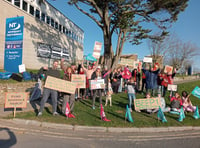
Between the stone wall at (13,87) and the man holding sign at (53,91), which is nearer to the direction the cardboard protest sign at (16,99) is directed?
the man holding sign

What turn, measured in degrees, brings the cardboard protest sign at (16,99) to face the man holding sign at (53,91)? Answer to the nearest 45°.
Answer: approximately 45° to its left

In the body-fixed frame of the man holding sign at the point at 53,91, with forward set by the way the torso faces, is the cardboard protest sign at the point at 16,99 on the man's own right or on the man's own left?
on the man's own right

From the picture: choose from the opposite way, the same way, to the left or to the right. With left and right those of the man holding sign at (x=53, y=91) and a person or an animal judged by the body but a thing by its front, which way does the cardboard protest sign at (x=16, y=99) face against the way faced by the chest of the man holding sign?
the same way

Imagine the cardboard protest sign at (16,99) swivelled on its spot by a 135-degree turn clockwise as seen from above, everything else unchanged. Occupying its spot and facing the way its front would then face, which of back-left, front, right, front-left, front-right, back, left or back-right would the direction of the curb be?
back

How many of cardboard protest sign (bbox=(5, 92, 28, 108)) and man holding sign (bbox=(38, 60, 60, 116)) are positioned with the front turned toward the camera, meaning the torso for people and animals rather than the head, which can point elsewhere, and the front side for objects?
2

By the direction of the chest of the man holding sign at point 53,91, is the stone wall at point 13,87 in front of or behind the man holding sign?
behind

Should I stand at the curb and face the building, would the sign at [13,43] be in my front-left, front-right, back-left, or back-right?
front-left

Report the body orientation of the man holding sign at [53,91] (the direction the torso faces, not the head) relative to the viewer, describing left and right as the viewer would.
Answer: facing the viewer

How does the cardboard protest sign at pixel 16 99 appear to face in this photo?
toward the camera

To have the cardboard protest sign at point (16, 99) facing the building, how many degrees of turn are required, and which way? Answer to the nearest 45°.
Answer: approximately 180°

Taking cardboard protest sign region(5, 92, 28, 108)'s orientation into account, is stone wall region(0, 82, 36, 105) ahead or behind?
behind

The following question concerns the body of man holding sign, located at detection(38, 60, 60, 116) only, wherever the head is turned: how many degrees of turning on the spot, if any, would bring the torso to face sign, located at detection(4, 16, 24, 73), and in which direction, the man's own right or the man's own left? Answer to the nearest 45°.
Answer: approximately 135° to the man's own right
